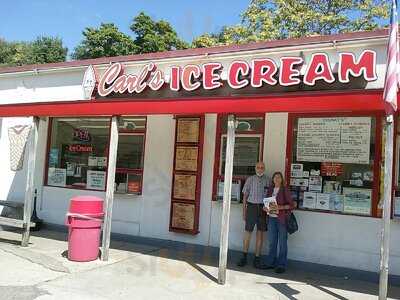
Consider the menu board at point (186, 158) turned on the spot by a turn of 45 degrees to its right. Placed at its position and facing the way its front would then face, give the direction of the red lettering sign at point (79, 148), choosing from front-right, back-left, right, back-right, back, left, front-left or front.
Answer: right

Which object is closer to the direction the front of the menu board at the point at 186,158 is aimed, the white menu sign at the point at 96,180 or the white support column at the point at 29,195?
the white support column

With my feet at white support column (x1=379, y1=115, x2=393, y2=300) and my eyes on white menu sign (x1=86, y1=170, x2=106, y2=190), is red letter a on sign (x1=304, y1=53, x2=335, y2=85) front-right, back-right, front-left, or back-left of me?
front-right

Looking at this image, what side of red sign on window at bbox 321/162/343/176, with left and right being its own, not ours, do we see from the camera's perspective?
front

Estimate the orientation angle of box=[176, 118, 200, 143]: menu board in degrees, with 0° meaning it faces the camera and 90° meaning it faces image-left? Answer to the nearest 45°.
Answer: approximately 0°

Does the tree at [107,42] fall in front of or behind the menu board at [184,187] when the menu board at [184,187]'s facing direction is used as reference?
behind

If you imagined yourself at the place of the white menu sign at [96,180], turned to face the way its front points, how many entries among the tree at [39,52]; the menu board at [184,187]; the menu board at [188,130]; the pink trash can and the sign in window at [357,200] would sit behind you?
1

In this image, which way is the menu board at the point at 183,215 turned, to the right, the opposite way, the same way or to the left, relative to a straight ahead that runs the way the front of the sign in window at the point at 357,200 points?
the same way

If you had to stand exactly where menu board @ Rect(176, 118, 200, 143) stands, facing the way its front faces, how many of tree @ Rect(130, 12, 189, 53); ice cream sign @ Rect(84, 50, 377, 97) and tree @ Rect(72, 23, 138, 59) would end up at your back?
2

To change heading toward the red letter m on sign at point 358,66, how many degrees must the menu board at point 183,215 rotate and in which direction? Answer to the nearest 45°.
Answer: approximately 45° to its left

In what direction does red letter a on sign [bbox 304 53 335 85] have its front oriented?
toward the camera

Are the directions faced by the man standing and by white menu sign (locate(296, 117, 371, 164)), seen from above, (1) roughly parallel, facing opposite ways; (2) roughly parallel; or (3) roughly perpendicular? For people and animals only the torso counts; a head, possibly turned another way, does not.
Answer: roughly parallel

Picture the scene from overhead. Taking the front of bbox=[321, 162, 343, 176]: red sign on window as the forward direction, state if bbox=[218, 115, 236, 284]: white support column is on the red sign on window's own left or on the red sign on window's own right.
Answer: on the red sign on window's own right

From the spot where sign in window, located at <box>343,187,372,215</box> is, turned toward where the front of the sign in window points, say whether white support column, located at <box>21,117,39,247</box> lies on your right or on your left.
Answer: on your right

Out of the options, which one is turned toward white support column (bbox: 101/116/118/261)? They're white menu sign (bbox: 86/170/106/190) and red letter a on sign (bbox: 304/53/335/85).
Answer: the white menu sign

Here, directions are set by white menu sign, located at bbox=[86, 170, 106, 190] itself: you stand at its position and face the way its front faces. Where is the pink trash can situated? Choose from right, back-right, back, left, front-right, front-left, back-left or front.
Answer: front

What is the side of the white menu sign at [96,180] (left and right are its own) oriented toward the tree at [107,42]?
back

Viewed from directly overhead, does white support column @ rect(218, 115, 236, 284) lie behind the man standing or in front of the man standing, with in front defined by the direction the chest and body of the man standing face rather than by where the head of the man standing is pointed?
in front

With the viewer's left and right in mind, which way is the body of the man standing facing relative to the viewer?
facing the viewer

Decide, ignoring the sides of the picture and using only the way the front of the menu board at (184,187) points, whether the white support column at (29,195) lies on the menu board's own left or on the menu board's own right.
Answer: on the menu board's own right
